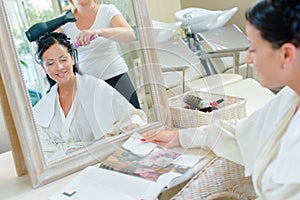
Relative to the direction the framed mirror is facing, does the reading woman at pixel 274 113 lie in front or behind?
in front

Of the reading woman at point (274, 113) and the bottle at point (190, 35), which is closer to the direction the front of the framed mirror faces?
the reading woman

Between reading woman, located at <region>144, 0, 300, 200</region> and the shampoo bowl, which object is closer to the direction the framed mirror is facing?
the reading woman

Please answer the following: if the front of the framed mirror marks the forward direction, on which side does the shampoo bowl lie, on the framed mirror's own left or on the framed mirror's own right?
on the framed mirror's own left

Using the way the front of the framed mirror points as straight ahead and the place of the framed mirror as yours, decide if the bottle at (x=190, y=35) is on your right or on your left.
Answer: on your left

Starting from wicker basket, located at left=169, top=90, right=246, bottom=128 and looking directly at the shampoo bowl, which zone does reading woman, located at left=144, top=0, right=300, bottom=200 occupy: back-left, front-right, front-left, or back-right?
back-right

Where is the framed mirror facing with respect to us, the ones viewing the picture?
facing the viewer and to the right of the viewer
